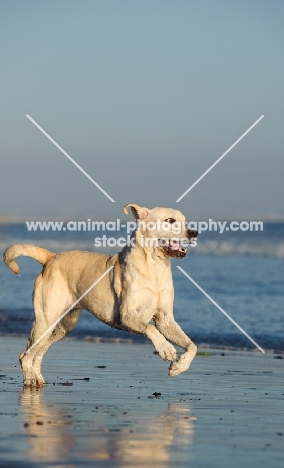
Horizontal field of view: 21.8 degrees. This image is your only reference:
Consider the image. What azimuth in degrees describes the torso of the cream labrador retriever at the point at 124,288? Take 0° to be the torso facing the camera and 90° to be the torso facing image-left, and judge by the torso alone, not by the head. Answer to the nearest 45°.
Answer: approximately 315°
